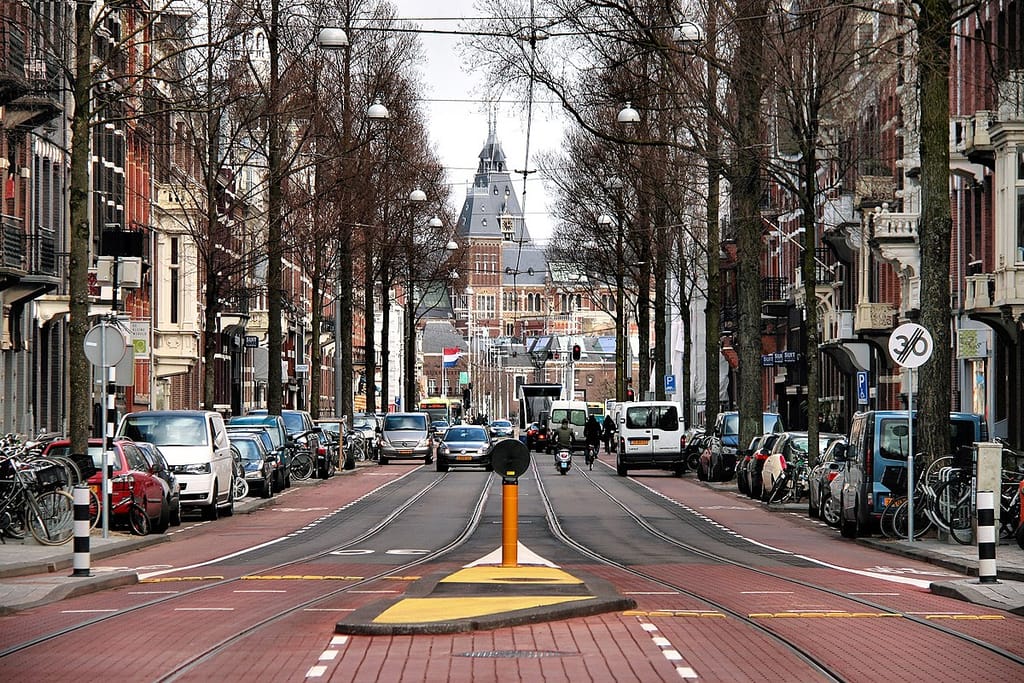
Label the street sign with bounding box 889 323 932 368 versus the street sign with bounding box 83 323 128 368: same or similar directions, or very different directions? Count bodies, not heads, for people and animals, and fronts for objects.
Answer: very different directions

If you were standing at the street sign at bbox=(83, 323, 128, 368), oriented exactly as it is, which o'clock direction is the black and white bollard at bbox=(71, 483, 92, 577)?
The black and white bollard is roughly at 6 o'clock from the street sign.

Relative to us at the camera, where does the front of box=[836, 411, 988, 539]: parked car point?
facing away from the viewer

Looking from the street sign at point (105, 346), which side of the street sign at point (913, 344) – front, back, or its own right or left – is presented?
right

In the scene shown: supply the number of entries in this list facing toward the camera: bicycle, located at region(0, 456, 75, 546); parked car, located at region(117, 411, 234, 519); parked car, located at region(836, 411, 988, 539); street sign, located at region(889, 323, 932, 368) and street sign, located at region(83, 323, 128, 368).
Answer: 2

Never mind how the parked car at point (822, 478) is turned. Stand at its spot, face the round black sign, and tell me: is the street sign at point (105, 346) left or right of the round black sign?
right

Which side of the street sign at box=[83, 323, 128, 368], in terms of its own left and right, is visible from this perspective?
back
